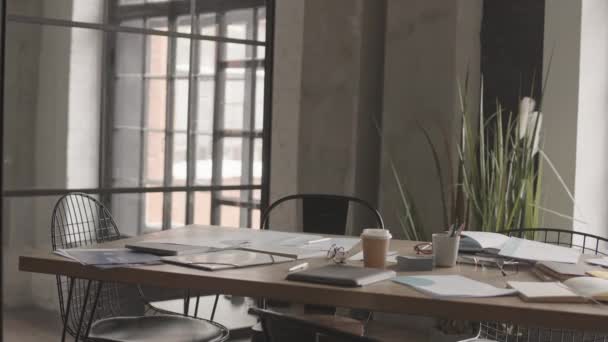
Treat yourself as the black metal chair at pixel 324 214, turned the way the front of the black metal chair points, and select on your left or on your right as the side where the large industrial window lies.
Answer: on your right

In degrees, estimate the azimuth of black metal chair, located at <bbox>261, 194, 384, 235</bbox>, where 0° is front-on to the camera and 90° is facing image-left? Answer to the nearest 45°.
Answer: approximately 0°

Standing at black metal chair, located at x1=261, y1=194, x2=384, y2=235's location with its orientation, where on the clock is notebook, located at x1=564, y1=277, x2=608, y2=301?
The notebook is roughly at 11 o'clock from the black metal chair.

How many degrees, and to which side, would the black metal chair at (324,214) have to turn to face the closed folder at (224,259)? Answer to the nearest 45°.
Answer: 0° — it already faces it

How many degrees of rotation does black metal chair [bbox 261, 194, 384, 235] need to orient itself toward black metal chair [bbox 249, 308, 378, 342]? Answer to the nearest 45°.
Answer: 0° — it already faces it

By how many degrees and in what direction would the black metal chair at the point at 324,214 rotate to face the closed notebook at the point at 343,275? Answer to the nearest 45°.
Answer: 0° — it already faces it

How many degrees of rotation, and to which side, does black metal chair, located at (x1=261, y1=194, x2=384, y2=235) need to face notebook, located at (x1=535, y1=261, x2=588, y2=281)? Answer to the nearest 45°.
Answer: approximately 45° to its left

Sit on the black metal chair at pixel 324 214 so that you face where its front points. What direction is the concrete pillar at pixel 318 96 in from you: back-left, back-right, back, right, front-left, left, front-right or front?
back
